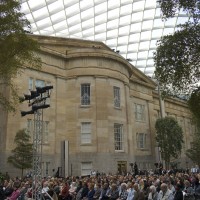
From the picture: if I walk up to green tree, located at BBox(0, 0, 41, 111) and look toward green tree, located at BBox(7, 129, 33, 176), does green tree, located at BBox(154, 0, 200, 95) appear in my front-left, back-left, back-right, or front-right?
back-right

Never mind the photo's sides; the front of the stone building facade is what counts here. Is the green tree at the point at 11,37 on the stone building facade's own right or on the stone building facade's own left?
on the stone building facade's own right

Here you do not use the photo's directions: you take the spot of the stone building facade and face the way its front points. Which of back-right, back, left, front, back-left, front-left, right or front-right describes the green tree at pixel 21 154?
right

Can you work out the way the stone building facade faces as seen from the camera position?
facing the viewer and to the right of the viewer

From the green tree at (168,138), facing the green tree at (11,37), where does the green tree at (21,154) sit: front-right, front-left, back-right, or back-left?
front-right

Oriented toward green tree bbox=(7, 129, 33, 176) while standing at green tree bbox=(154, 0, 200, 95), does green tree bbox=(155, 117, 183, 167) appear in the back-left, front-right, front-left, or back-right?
front-right

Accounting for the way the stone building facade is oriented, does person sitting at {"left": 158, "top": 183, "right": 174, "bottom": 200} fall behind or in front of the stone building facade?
in front

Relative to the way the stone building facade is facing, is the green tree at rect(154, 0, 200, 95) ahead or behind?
ahead

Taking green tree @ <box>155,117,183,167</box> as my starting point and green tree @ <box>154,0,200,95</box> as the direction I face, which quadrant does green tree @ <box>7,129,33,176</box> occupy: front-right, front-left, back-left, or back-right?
front-right

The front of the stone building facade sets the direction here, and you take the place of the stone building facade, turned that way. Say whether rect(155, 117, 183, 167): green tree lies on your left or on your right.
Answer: on your left

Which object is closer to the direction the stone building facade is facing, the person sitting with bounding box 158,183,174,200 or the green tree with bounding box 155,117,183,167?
the person sitting
